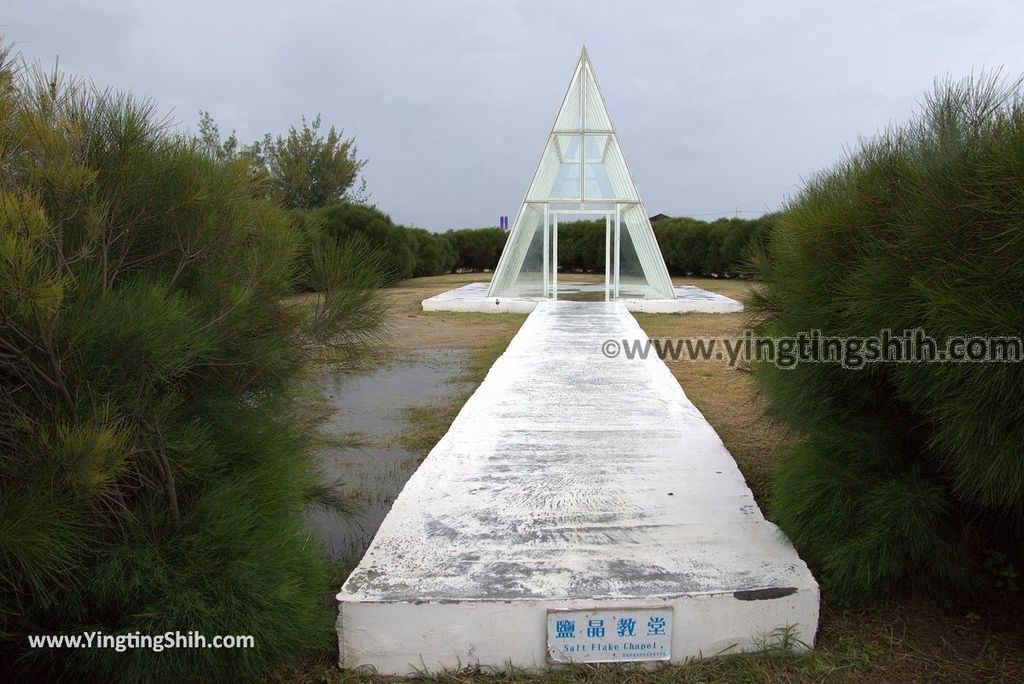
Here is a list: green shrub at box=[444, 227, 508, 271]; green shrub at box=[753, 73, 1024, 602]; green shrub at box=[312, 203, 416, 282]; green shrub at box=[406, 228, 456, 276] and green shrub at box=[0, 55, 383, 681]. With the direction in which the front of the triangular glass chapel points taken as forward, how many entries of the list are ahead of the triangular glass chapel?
2

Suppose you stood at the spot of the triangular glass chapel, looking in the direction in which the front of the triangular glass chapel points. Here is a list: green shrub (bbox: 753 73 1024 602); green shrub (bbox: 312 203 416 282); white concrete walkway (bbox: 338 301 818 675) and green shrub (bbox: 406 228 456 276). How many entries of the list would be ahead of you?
2

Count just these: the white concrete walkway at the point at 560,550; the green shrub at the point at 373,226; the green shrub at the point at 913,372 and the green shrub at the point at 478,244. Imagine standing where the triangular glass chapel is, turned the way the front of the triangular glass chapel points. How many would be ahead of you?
2

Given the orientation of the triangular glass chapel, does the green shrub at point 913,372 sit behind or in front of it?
in front

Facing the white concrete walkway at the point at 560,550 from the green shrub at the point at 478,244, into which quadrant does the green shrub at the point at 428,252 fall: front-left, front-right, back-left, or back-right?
front-right

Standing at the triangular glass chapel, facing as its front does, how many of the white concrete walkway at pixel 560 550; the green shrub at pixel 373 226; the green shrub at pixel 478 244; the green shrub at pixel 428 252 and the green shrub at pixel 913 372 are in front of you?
2

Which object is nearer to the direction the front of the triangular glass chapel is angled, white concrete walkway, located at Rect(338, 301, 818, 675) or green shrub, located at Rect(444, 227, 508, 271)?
the white concrete walkway

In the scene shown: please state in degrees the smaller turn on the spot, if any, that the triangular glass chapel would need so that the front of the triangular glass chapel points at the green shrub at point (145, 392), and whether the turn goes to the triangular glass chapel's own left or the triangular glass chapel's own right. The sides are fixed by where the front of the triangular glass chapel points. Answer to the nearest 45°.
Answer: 0° — it already faces it

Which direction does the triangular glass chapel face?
toward the camera

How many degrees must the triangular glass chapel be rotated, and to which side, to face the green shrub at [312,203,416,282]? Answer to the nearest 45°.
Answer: approximately 135° to its right

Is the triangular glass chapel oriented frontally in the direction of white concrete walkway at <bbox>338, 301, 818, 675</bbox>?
yes

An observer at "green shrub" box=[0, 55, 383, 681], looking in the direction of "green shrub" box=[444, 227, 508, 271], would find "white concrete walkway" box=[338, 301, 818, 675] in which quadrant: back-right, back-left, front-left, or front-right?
front-right

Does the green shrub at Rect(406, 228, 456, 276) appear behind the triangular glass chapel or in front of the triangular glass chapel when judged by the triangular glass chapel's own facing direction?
behind

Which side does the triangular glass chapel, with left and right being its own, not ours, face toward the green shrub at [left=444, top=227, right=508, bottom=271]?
back

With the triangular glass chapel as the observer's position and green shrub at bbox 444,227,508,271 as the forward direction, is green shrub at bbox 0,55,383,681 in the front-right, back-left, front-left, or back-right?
back-left
